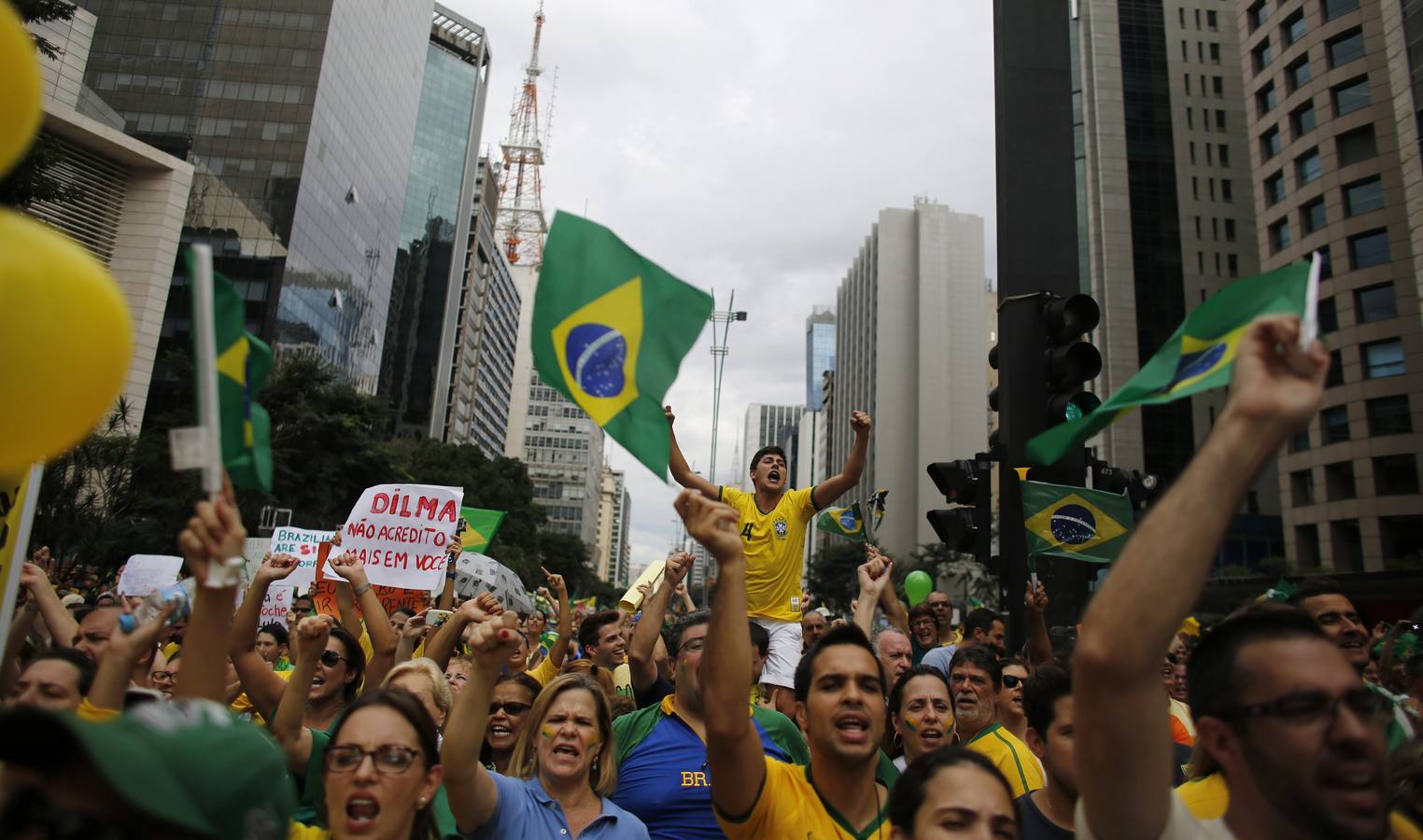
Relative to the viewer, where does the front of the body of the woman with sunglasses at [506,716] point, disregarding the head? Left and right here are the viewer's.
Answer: facing the viewer and to the left of the viewer

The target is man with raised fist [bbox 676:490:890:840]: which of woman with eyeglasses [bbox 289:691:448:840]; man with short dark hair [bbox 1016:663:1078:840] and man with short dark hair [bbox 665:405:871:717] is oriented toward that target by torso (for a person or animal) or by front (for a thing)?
man with short dark hair [bbox 665:405:871:717]

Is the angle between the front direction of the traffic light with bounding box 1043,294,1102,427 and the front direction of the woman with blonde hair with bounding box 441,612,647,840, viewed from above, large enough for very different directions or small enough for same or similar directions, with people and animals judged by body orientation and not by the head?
same or similar directions

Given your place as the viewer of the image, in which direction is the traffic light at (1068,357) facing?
facing the viewer and to the right of the viewer

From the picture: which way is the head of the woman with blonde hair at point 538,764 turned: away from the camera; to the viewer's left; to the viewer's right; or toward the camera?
toward the camera

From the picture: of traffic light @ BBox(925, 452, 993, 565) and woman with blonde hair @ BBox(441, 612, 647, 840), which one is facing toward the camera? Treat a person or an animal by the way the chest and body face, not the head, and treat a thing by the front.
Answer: the woman with blonde hair

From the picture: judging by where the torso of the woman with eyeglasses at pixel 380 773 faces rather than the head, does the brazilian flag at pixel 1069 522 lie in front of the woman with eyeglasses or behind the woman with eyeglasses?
behind

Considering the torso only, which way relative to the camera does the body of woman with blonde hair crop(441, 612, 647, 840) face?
toward the camera

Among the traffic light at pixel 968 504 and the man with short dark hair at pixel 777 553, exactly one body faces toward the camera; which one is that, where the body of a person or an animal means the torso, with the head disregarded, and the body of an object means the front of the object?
the man with short dark hair

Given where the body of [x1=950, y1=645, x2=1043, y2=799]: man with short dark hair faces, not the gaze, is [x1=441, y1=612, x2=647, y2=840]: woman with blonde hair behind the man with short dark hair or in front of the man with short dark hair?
in front

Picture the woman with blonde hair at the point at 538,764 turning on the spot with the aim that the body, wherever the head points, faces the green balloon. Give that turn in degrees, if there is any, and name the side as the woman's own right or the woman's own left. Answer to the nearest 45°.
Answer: approximately 135° to the woman's own left

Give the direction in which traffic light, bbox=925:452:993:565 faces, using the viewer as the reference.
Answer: facing to the left of the viewer
